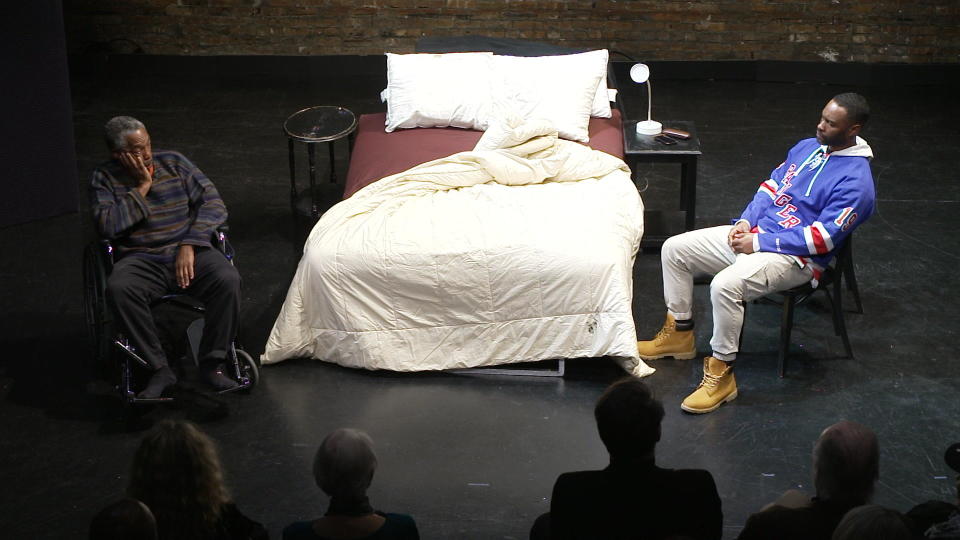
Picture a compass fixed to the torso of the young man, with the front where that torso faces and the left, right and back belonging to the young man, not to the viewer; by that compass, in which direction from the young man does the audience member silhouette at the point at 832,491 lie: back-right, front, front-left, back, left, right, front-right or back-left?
front-left

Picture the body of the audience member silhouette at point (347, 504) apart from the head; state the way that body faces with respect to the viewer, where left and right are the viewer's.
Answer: facing away from the viewer

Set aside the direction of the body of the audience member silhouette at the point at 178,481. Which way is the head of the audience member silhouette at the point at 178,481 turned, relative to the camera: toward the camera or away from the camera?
away from the camera

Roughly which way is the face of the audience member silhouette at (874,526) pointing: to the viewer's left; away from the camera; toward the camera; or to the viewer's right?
away from the camera

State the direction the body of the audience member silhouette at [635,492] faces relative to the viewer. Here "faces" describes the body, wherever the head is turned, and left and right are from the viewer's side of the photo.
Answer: facing away from the viewer

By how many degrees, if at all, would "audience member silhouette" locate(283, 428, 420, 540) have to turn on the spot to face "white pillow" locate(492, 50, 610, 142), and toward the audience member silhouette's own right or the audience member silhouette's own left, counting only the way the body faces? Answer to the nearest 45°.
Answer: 0° — they already face it

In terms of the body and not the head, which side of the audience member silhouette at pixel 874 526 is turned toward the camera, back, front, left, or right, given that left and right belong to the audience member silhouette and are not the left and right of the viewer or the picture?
back

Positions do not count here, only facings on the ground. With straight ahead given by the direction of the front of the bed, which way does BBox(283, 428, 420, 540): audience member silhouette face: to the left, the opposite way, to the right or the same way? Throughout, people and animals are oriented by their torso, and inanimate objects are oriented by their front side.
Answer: the opposite way

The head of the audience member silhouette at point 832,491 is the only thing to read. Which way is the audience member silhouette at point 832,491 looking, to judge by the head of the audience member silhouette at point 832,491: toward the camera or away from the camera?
away from the camera

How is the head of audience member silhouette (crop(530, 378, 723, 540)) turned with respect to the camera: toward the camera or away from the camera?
away from the camera
